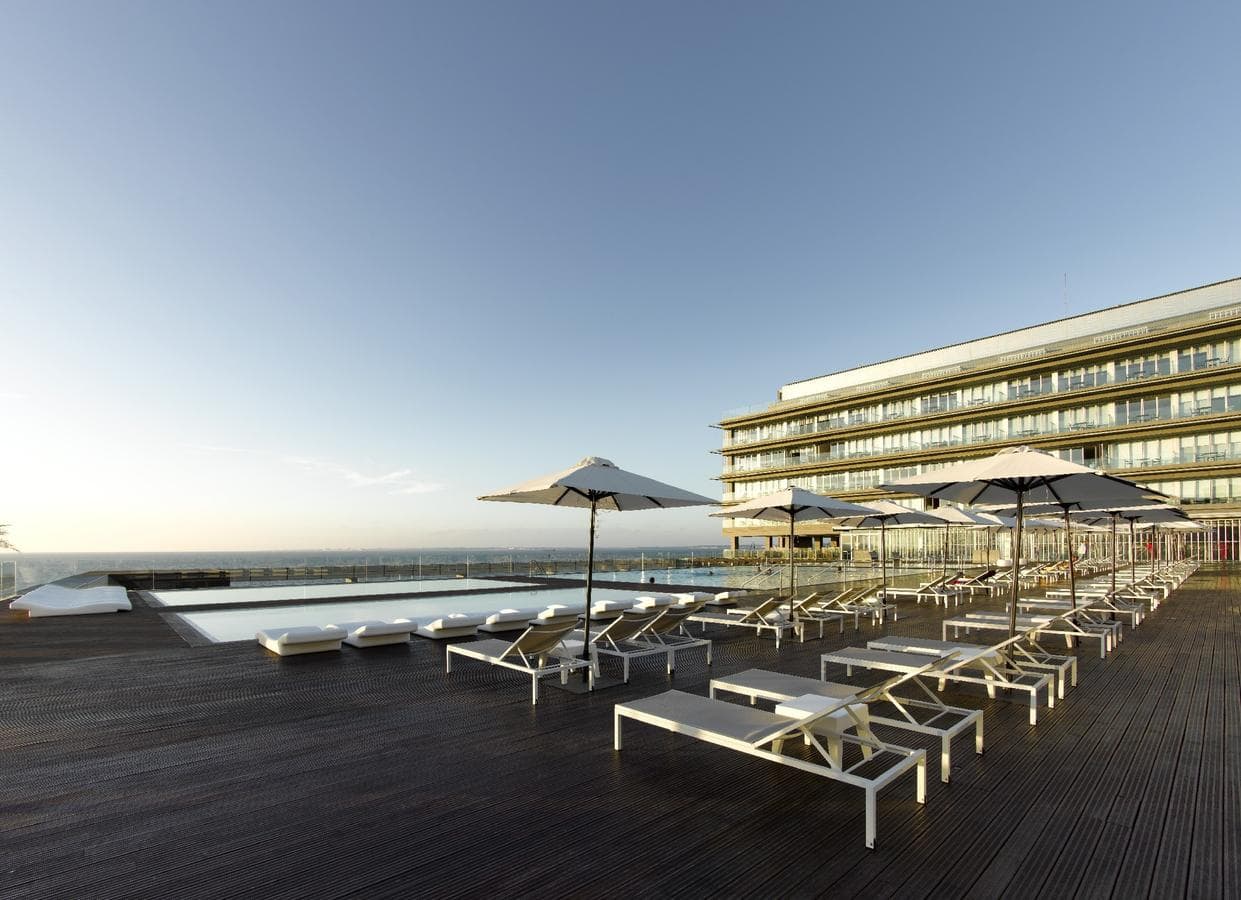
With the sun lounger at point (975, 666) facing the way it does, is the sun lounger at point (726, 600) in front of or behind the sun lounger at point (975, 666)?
in front

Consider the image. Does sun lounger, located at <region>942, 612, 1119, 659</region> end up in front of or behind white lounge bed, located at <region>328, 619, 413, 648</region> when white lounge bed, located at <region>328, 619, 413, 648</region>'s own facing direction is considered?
behind

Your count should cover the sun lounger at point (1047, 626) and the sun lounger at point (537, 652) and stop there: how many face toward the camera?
0

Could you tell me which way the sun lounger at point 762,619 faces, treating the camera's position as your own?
facing away from the viewer and to the left of the viewer

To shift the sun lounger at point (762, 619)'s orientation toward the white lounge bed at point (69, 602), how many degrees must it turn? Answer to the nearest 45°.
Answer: approximately 45° to its left

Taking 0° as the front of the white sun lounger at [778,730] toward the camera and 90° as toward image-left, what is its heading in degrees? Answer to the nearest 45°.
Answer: approximately 135°

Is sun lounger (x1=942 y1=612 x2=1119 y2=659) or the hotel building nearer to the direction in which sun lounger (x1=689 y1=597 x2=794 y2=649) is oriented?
the hotel building

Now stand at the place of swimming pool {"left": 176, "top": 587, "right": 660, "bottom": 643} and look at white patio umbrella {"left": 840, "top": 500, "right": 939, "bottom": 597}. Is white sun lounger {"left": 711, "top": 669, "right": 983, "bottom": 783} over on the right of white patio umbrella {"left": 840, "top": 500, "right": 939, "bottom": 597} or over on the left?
right

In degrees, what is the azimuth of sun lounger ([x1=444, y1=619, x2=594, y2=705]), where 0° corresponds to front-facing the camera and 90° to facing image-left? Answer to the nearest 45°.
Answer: approximately 135°

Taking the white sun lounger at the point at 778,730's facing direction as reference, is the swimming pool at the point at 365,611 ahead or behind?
ahead

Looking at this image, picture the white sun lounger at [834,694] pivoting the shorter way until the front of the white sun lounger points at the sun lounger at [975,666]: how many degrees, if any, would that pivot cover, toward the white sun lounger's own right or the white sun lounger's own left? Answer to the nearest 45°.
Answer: approximately 90° to the white sun lounger's own right

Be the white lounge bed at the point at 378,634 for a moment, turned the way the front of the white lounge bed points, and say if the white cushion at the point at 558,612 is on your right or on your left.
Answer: on your right

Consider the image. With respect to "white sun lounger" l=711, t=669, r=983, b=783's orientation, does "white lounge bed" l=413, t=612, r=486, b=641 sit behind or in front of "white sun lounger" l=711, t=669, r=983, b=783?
in front

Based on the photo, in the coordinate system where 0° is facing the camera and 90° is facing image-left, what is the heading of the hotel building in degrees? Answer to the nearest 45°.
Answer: approximately 45°
